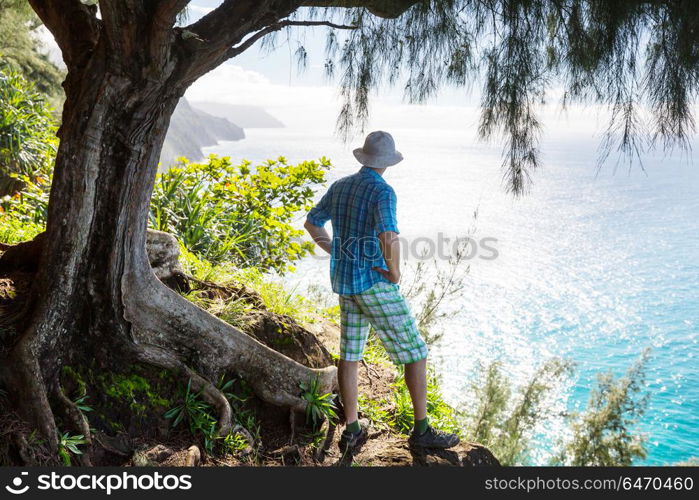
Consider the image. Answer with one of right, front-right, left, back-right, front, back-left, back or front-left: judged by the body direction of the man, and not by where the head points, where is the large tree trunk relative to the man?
back-left

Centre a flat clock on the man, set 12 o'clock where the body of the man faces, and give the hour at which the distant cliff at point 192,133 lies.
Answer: The distant cliff is roughly at 10 o'clock from the man.

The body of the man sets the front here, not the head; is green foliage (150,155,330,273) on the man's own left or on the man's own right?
on the man's own left

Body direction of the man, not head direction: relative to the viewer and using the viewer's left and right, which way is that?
facing away from the viewer and to the right of the viewer

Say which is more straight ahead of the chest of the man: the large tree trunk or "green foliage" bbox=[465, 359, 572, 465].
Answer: the green foliage

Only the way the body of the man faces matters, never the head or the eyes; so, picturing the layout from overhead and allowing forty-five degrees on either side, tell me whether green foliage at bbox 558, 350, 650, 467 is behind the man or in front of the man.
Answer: in front

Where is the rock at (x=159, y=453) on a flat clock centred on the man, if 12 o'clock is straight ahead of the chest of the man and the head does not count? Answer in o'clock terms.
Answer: The rock is roughly at 7 o'clock from the man.
